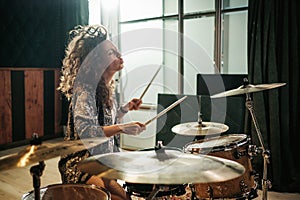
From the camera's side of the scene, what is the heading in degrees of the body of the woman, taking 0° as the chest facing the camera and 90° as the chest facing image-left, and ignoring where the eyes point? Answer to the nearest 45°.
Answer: approximately 270°

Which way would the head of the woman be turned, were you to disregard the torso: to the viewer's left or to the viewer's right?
to the viewer's right
